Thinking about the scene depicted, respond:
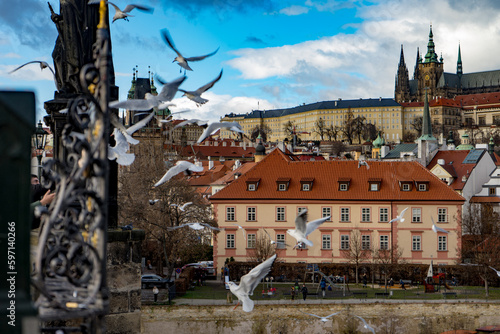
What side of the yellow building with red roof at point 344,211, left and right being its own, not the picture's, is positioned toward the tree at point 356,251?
front

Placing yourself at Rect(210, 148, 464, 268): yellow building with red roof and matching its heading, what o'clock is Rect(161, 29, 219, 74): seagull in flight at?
The seagull in flight is roughly at 12 o'clock from the yellow building with red roof.

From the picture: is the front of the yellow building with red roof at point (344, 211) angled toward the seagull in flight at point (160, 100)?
yes

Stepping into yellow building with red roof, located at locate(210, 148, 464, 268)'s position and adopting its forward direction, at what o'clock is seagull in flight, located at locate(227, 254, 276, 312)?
The seagull in flight is roughly at 12 o'clock from the yellow building with red roof.

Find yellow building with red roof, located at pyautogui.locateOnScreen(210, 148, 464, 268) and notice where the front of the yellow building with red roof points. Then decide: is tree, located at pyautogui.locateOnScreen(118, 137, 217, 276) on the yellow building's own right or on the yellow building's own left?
on the yellow building's own right

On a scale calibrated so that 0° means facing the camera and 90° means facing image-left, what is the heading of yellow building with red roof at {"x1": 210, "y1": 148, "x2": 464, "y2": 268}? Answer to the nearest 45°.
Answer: approximately 0°
